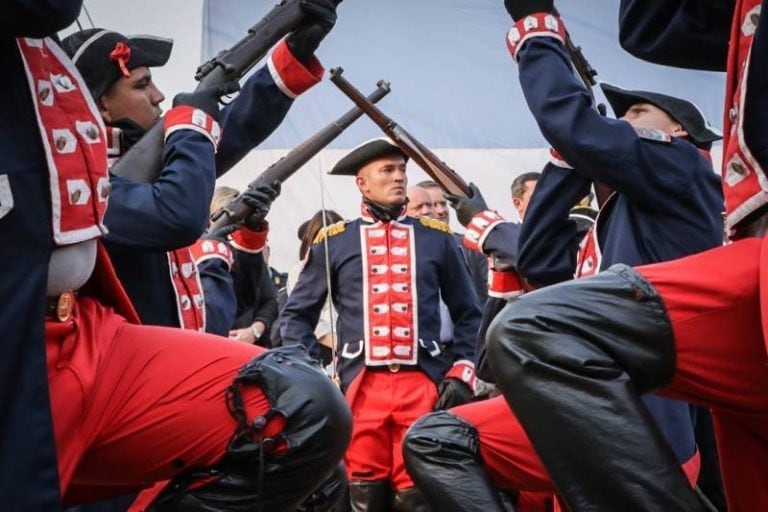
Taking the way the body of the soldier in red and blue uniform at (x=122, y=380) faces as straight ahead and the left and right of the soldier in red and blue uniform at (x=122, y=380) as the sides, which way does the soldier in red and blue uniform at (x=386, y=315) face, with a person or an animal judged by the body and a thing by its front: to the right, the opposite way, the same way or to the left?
to the right

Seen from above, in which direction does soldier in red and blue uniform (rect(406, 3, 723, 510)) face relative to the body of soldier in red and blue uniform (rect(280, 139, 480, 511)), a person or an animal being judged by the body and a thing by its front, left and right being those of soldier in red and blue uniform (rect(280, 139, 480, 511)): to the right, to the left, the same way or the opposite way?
to the right

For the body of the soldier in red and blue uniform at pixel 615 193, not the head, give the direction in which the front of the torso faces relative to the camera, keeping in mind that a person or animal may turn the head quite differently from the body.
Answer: to the viewer's left

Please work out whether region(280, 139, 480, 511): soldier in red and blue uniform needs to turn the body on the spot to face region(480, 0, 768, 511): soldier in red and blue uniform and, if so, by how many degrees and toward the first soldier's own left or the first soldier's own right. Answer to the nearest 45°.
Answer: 0° — they already face them

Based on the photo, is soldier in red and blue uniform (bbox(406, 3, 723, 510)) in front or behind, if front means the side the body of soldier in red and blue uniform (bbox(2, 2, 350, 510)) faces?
in front

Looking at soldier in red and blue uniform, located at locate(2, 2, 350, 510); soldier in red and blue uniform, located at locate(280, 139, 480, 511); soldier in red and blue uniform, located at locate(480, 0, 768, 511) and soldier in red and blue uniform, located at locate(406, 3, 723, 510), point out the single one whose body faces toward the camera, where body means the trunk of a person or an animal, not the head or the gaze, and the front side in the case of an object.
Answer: soldier in red and blue uniform, located at locate(280, 139, 480, 511)

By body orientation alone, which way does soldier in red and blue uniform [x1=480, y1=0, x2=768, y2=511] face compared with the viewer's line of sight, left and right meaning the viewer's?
facing to the left of the viewer

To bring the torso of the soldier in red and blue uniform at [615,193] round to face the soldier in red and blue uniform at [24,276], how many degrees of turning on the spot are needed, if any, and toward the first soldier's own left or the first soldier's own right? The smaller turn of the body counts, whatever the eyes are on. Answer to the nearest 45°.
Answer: approximately 45° to the first soldier's own left

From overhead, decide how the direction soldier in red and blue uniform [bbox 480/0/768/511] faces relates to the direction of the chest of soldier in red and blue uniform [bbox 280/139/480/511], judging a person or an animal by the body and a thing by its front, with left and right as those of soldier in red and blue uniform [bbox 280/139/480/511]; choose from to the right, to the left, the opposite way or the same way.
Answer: to the right

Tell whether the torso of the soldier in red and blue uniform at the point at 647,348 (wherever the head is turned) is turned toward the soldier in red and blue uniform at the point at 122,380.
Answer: yes

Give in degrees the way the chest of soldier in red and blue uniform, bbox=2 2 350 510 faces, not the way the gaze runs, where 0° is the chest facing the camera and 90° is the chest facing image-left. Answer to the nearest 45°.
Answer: approximately 270°

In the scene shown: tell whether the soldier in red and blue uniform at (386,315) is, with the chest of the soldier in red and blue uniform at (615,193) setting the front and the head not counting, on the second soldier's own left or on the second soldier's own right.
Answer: on the second soldier's own right
